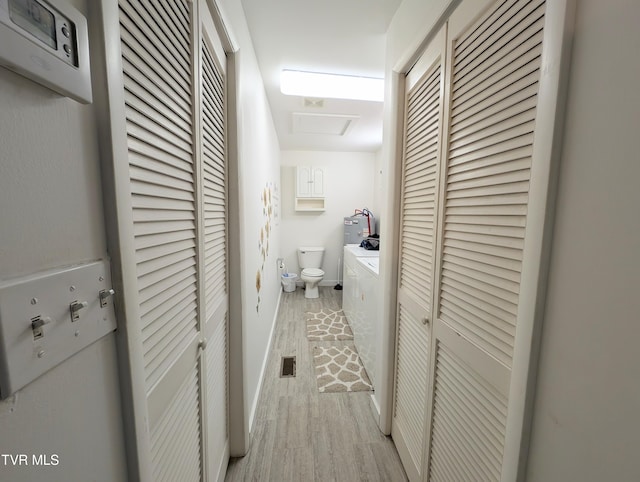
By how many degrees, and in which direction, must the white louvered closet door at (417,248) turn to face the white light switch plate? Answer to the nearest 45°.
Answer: approximately 45° to its left

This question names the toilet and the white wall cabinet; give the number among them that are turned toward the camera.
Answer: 2

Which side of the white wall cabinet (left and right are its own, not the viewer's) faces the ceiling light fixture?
front

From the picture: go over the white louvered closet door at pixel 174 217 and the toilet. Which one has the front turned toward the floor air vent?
the toilet

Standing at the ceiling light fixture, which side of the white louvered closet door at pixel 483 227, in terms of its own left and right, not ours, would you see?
right

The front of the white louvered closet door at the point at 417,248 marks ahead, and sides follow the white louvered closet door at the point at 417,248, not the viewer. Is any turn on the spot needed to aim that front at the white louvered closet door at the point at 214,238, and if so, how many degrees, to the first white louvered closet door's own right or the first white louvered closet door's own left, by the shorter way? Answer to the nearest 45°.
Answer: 0° — it already faces it

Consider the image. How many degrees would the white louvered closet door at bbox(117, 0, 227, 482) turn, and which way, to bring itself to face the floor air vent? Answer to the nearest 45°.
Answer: approximately 90° to its left

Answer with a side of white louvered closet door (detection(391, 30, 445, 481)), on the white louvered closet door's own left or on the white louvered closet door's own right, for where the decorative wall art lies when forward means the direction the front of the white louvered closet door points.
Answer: on the white louvered closet door's own right

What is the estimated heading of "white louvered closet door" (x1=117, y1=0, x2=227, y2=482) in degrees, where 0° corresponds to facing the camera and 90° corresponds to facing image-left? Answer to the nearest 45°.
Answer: approximately 315°

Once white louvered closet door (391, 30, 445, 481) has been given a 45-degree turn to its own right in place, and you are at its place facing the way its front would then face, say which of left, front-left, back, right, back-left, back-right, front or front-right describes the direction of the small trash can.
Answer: front-right

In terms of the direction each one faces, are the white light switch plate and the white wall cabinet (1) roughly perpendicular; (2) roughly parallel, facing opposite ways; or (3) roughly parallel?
roughly perpendicular

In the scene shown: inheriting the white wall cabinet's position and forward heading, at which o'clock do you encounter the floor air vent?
The floor air vent is roughly at 12 o'clock from the white wall cabinet.

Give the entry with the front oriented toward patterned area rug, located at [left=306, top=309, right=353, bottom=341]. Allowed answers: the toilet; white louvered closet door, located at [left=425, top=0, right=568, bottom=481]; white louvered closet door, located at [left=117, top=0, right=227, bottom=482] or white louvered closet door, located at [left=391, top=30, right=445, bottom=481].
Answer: the toilet

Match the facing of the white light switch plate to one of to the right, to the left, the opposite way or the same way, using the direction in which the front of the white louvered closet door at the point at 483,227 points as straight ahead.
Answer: the opposite way
